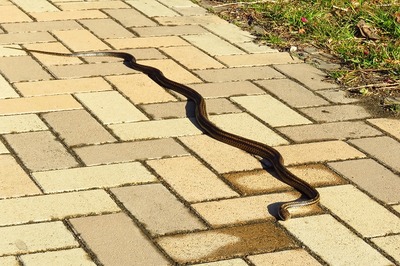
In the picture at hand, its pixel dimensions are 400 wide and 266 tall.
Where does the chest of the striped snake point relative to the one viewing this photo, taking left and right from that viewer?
facing the viewer and to the right of the viewer
